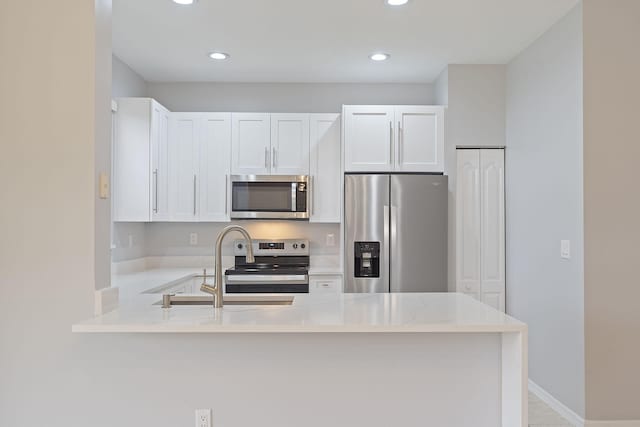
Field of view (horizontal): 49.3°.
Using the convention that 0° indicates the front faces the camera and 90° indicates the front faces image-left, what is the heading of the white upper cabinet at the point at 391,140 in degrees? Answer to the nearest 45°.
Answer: approximately 0°

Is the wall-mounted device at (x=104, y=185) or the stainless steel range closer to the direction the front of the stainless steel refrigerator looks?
the wall-mounted device

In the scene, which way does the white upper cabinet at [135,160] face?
to the viewer's right

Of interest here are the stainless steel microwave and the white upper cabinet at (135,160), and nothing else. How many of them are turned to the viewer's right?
1

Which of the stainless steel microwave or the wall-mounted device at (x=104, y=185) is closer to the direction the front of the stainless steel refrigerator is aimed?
the wall-mounted device
